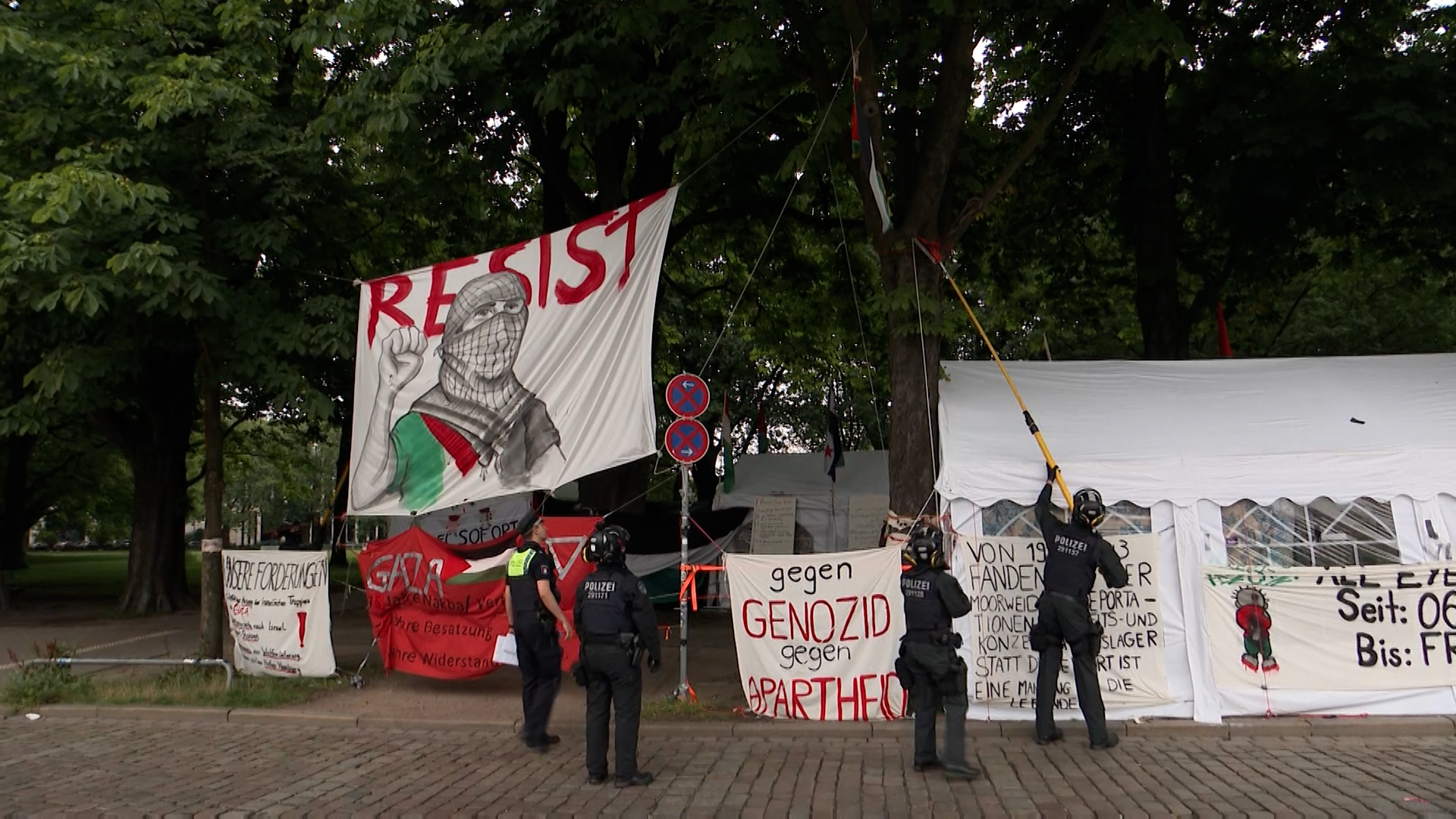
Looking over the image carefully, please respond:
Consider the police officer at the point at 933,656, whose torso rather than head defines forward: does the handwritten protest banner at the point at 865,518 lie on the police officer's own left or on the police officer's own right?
on the police officer's own left

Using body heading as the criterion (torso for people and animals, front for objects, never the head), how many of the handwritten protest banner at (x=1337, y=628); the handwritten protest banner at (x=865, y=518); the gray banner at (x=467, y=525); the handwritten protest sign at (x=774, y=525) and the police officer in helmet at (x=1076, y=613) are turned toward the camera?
4

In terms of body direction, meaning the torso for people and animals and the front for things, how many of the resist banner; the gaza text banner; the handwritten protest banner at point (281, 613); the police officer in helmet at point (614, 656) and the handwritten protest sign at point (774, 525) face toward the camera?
4

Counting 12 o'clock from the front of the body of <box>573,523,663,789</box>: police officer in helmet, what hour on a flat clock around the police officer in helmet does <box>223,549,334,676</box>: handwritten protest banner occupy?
The handwritten protest banner is roughly at 9 o'clock from the police officer in helmet.

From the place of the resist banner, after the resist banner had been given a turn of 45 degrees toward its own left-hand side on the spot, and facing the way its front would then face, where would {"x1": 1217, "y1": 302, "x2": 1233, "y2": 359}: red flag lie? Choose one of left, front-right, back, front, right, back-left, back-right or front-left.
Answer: front-left

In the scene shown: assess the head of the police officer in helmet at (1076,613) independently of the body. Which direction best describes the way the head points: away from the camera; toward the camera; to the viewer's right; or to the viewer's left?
away from the camera

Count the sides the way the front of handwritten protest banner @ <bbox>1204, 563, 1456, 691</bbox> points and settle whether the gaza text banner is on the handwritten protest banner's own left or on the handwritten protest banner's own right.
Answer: on the handwritten protest banner's own right

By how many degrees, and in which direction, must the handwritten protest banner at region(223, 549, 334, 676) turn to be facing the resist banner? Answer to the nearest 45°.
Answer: approximately 45° to its left

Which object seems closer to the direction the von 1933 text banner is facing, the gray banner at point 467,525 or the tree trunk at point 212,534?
the tree trunk

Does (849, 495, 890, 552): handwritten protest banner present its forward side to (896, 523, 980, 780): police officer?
yes

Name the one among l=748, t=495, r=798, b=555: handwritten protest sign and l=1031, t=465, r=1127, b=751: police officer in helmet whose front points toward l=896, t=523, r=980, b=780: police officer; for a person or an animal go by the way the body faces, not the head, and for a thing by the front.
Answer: the handwritten protest sign
